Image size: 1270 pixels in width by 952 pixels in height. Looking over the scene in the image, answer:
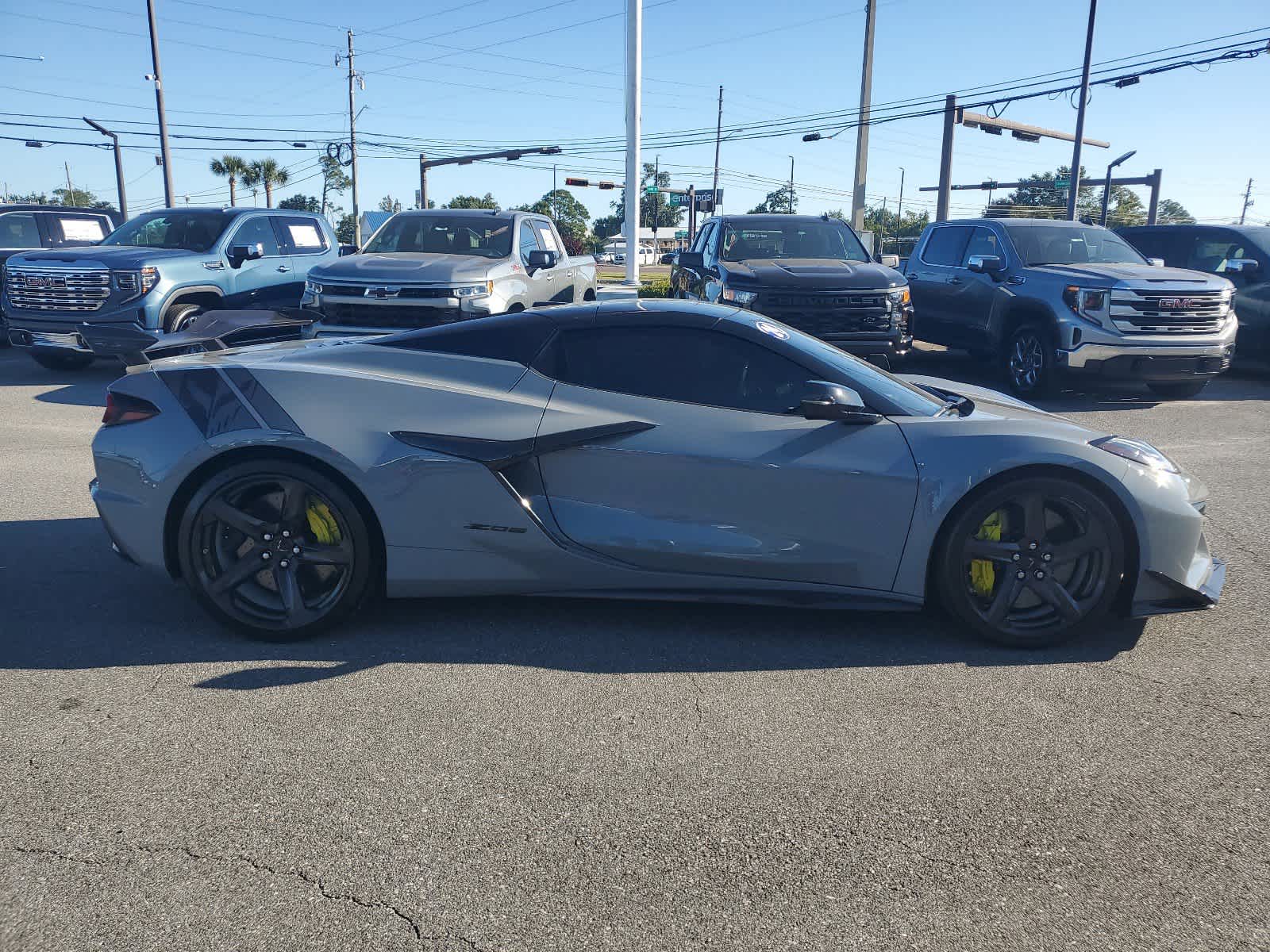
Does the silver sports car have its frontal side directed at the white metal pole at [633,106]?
no

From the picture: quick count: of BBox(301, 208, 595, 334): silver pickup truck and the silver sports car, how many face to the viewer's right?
1

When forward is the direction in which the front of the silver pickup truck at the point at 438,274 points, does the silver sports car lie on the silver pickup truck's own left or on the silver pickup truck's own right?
on the silver pickup truck's own left

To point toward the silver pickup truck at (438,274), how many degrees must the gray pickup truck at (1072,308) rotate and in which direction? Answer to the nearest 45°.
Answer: approximately 90° to its right

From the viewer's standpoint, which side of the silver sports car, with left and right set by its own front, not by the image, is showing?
right

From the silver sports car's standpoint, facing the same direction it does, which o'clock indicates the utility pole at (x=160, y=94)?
The utility pole is roughly at 8 o'clock from the silver sports car.

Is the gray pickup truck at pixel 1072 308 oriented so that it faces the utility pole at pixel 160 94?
no

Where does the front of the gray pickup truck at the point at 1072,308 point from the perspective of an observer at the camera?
facing the viewer and to the right of the viewer

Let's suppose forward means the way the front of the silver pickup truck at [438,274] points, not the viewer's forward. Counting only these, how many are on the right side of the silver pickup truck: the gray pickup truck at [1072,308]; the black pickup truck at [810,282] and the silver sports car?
0

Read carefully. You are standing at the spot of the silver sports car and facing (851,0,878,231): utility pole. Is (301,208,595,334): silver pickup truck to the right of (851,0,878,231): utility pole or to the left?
left

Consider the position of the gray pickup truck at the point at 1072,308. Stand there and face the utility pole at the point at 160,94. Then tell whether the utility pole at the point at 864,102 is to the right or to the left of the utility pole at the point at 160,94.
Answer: right

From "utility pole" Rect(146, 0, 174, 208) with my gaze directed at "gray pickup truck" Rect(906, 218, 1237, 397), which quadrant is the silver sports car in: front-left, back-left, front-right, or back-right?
front-right

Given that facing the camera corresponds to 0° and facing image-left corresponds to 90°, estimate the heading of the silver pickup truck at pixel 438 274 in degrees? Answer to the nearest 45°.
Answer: approximately 45°

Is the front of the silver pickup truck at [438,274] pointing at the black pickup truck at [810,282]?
no

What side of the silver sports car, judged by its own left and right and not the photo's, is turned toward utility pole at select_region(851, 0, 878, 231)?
left

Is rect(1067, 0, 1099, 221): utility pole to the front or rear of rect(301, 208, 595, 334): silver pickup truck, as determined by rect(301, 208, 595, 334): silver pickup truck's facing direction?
to the rear

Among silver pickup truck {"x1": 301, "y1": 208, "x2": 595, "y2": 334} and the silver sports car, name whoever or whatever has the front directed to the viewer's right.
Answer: the silver sports car

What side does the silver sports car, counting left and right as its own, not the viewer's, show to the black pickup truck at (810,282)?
left

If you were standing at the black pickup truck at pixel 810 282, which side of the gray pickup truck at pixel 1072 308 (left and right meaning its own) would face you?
right

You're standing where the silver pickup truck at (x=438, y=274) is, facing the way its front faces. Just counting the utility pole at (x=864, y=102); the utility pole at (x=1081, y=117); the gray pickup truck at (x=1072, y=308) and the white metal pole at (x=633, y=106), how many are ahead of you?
0

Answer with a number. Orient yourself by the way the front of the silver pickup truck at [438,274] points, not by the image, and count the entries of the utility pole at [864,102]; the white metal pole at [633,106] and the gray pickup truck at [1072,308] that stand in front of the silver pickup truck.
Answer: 0
